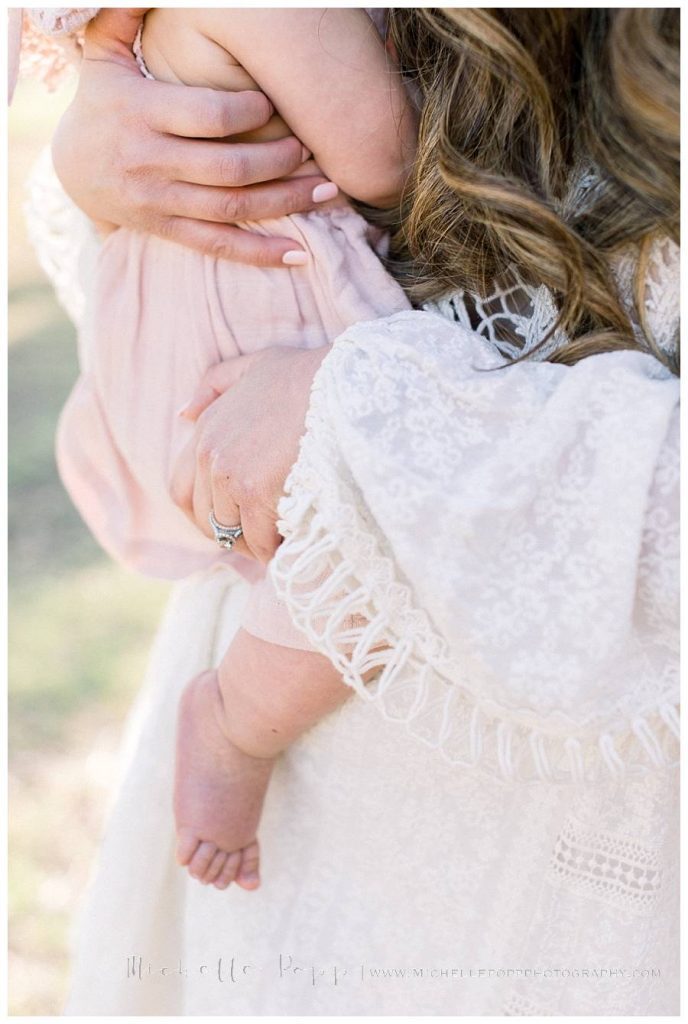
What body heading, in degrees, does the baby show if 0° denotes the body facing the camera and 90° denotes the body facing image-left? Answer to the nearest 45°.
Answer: approximately 270°
